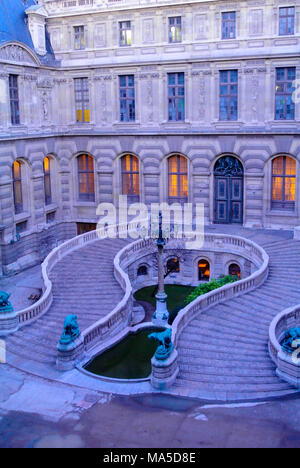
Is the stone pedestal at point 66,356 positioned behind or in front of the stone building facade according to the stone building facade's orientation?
in front

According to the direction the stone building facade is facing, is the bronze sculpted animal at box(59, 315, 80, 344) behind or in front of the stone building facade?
in front

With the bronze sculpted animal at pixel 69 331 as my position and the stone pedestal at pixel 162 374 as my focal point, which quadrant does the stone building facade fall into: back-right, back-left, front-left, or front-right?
back-left

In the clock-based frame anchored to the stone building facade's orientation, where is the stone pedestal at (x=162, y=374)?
The stone pedestal is roughly at 12 o'clock from the stone building facade.

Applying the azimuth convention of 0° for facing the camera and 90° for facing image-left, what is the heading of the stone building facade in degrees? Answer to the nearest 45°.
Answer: approximately 0°
